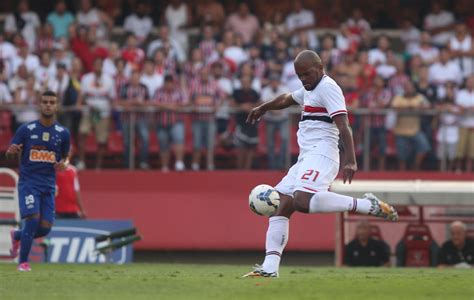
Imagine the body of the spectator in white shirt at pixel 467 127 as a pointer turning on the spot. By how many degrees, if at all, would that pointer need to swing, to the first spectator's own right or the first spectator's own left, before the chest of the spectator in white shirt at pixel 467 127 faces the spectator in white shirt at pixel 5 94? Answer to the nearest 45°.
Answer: approximately 90° to the first spectator's own right

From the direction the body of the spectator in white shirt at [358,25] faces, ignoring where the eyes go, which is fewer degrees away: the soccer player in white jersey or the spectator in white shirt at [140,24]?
the soccer player in white jersey

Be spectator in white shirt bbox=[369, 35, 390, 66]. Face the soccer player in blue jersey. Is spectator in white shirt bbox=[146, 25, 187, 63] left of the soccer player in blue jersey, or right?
right

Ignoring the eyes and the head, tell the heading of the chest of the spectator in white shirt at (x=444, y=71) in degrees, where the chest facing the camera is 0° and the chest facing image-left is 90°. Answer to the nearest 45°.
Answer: approximately 0°

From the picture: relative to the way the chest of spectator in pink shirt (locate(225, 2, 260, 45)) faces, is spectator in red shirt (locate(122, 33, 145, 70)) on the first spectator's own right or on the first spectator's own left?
on the first spectator's own right

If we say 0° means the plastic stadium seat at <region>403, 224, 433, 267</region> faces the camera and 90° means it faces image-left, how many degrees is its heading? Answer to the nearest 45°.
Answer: approximately 0°

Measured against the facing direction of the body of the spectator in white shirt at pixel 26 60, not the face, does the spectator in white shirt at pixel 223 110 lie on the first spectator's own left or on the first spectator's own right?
on the first spectator's own left

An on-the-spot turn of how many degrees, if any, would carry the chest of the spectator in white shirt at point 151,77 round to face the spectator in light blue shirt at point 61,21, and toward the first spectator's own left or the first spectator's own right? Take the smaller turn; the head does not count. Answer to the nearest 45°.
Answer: approximately 135° to the first spectator's own right
